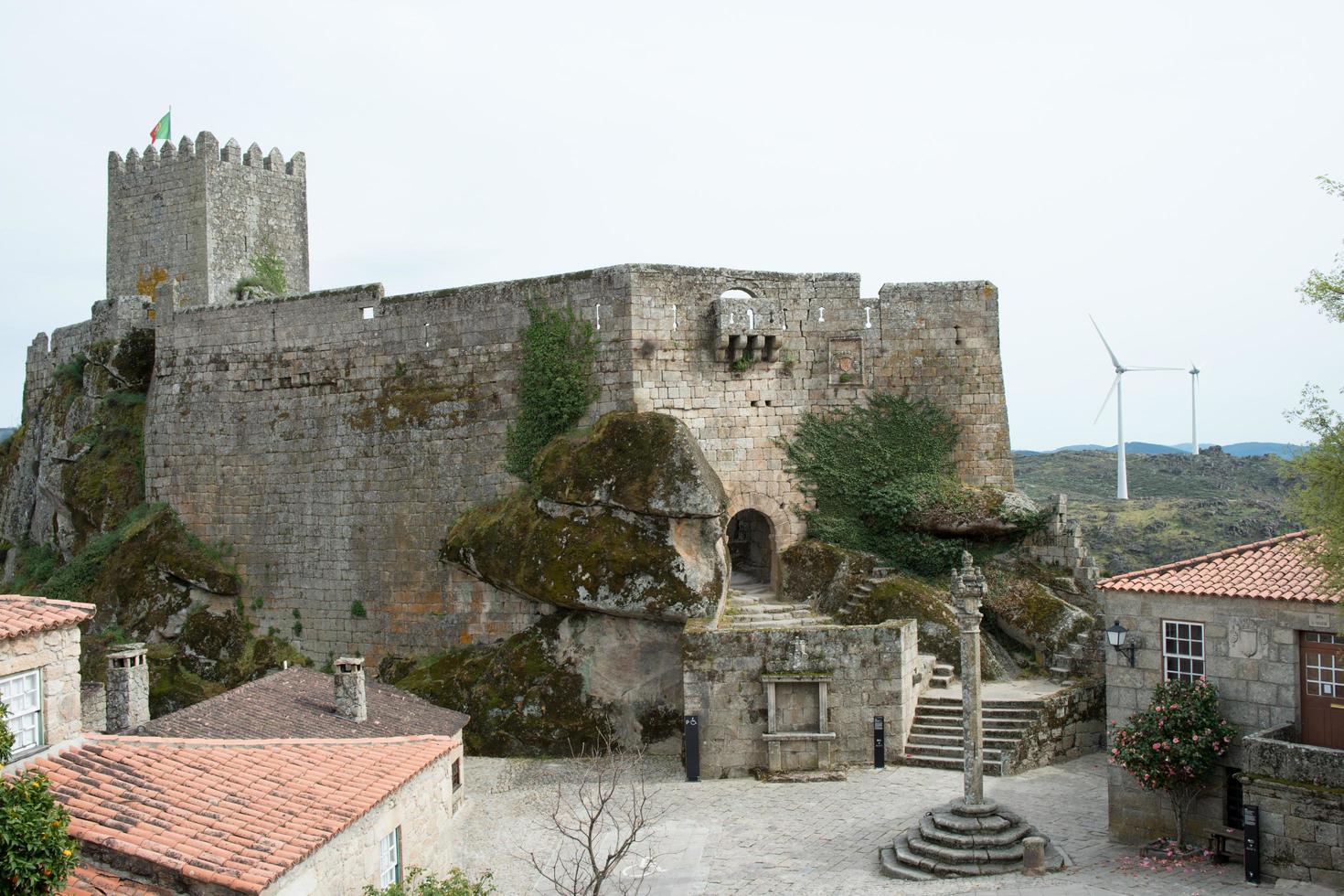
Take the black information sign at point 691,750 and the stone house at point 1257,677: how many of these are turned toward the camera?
2

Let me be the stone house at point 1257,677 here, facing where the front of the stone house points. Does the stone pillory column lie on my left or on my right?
on my right

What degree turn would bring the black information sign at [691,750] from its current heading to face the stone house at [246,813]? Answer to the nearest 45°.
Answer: approximately 45° to its right

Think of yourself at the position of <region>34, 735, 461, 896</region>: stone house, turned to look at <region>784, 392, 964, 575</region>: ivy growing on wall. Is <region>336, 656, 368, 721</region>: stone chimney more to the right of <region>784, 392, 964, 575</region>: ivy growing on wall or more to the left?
left

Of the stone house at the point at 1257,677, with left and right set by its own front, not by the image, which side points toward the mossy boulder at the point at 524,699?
right

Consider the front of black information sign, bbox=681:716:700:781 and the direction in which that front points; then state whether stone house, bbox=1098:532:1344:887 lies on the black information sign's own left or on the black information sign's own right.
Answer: on the black information sign's own left

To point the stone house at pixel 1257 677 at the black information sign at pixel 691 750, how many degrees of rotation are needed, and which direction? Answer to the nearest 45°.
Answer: approximately 90° to its right

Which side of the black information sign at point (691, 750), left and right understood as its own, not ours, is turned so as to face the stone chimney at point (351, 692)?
right

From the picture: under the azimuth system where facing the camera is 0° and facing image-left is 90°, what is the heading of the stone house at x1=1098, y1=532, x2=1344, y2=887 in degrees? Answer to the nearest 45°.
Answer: approximately 0°
